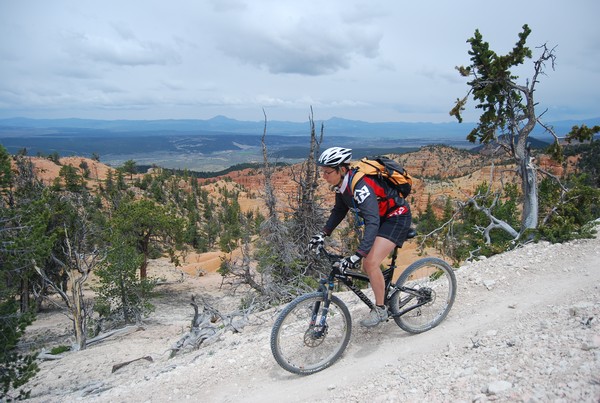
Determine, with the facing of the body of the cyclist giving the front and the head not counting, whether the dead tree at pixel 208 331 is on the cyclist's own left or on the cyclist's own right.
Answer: on the cyclist's own right

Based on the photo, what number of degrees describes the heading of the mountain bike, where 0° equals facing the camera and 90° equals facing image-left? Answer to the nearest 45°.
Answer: approximately 45°

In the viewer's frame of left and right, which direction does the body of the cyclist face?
facing the viewer and to the left of the viewer
